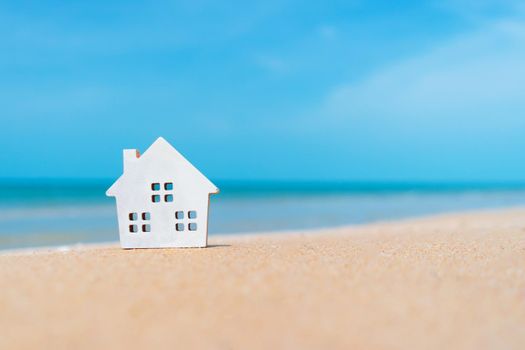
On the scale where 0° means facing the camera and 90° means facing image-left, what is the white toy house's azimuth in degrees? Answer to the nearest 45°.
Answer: approximately 0°
